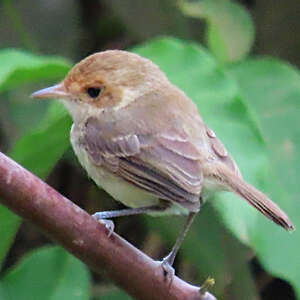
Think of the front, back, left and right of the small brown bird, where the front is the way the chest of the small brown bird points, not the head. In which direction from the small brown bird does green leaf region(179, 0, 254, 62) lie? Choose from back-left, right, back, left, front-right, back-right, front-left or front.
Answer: right

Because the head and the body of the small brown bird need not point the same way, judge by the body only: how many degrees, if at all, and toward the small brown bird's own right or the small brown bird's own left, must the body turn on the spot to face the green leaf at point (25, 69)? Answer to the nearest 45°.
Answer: approximately 45° to the small brown bird's own right

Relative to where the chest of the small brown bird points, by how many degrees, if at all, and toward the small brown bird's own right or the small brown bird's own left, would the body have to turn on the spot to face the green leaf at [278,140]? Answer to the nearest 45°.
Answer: approximately 135° to the small brown bird's own right

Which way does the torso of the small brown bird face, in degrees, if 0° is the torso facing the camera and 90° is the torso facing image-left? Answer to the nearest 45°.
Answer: approximately 90°
